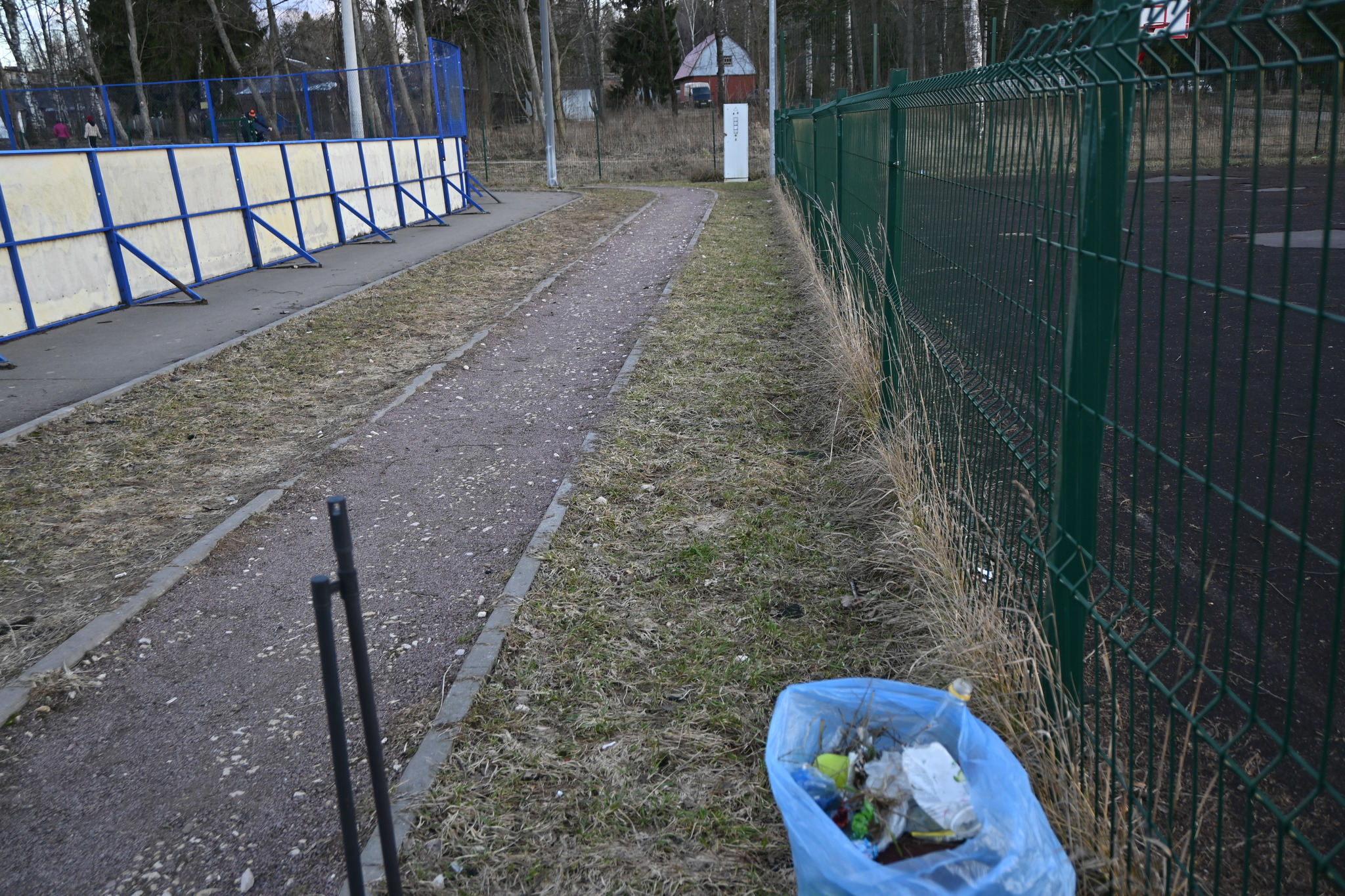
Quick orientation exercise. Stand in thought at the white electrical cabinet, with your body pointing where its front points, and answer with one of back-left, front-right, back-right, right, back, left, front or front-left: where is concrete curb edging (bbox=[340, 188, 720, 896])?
front

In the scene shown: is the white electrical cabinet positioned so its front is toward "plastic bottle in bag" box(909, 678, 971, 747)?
yes

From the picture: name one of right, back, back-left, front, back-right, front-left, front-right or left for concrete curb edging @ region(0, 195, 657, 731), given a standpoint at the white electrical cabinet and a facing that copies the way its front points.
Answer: front

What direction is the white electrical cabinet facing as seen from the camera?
toward the camera

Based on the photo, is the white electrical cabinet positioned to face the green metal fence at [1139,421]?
yes

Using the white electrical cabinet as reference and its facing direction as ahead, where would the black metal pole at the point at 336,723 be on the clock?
The black metal pole is roughly at 12 o'clock from the white electrical cabinet.

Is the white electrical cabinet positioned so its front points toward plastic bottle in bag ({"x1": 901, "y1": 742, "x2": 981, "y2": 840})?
yes

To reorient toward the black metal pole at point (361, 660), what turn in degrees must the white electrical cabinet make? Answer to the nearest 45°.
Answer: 0° — it already faces it

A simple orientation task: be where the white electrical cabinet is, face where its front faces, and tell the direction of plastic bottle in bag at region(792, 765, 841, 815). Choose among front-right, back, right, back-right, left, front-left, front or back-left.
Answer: front

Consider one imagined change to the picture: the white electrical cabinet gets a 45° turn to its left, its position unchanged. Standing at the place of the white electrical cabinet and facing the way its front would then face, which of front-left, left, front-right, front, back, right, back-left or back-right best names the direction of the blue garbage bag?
front-right
